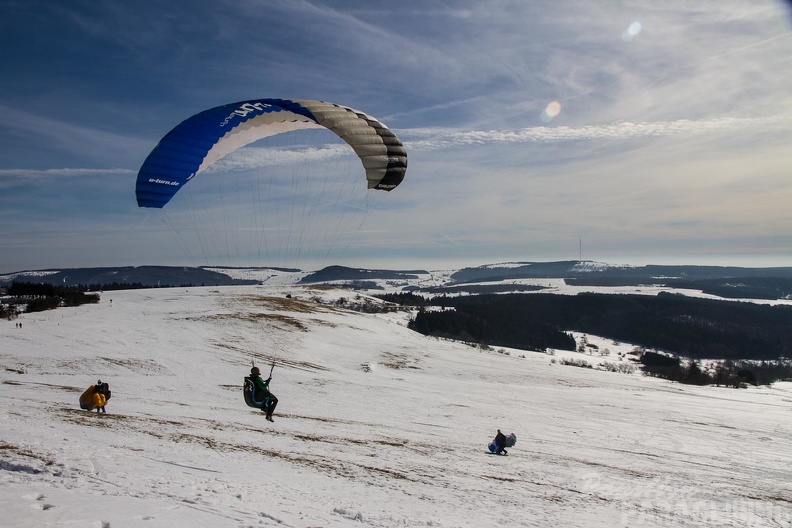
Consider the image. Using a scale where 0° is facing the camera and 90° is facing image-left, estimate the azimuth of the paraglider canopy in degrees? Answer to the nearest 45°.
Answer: approximately 315°
